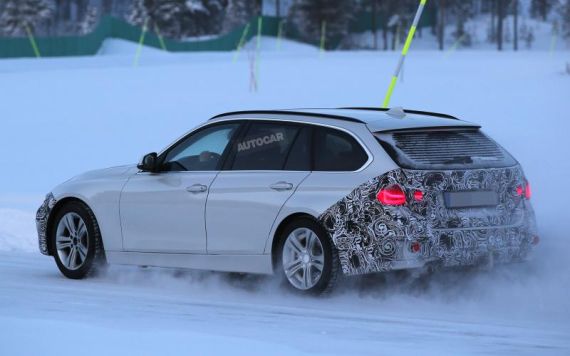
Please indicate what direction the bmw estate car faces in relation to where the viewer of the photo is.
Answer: facing away from the viewer and to the left of the viewer
